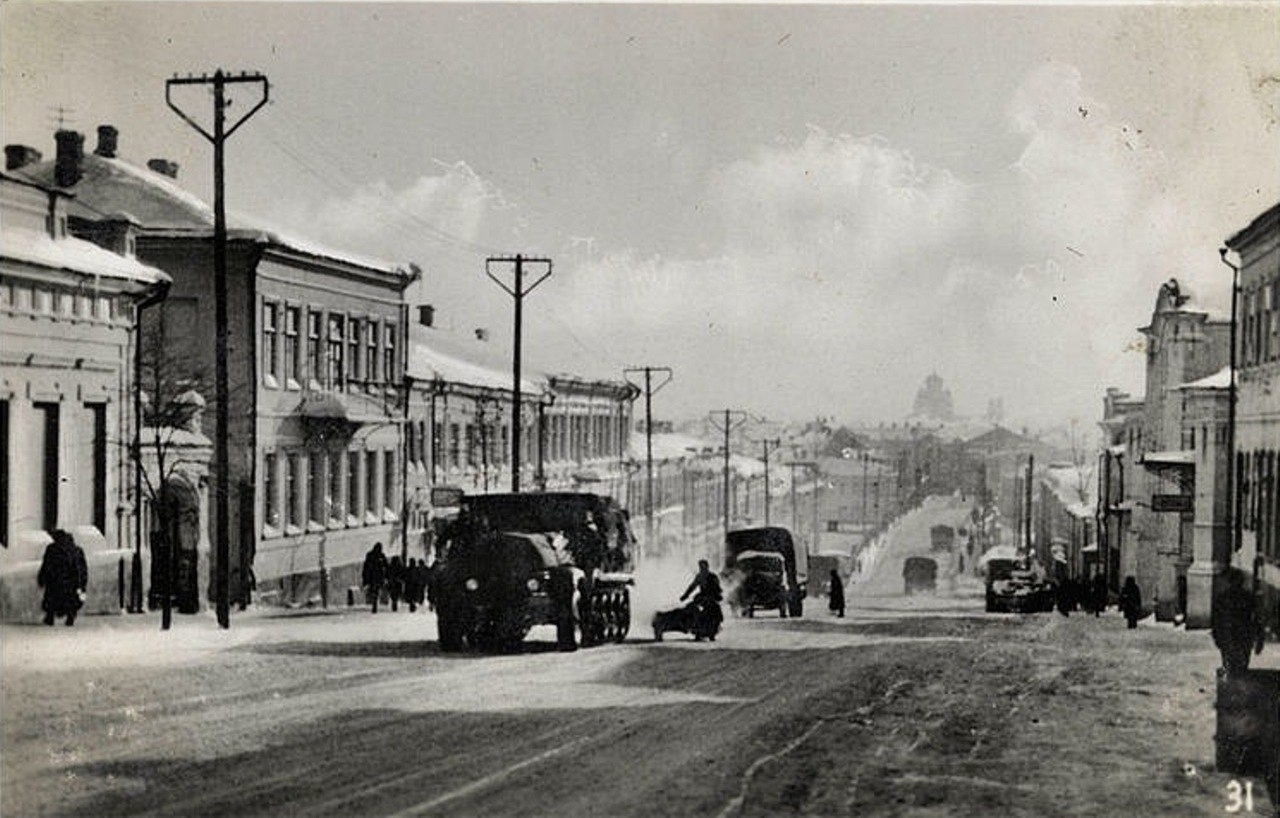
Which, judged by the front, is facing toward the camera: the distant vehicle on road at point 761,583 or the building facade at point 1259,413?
the distant vehicle on road

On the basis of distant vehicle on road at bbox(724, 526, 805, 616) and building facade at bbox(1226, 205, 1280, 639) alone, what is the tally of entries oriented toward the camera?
1

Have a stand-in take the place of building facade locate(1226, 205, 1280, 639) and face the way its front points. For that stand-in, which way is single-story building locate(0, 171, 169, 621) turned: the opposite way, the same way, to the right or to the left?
the opposite way

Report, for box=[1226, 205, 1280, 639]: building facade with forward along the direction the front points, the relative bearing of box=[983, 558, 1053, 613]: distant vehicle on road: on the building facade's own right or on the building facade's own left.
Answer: on the building facade's own right

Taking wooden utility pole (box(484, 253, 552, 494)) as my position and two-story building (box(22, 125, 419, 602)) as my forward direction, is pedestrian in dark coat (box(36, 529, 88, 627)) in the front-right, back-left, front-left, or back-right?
front-left

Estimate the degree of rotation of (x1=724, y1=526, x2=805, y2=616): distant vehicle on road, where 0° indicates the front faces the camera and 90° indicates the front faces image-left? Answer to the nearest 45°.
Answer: approximately 0°

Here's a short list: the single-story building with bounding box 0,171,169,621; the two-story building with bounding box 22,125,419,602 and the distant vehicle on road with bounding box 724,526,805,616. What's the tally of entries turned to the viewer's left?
0

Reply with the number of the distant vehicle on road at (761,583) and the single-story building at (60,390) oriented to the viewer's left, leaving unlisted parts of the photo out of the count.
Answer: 0

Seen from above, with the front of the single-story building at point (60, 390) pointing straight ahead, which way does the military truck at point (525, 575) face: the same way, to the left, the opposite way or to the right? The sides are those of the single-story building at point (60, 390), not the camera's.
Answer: to the right

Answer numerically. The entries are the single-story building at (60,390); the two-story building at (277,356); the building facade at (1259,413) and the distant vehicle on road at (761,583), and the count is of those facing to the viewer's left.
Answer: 1

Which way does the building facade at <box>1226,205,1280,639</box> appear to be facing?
to the viewer's left

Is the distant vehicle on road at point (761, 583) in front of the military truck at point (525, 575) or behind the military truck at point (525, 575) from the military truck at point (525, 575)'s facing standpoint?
behind
